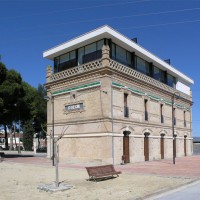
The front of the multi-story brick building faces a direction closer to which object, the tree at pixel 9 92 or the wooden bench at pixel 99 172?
the wooden bench

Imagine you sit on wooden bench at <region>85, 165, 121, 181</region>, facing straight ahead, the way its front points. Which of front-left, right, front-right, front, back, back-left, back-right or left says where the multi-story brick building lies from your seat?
back-left

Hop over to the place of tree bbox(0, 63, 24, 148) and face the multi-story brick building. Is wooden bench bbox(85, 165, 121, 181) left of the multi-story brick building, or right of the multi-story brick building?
right

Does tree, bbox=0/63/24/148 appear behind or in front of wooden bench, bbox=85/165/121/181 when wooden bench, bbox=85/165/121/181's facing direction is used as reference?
behind
